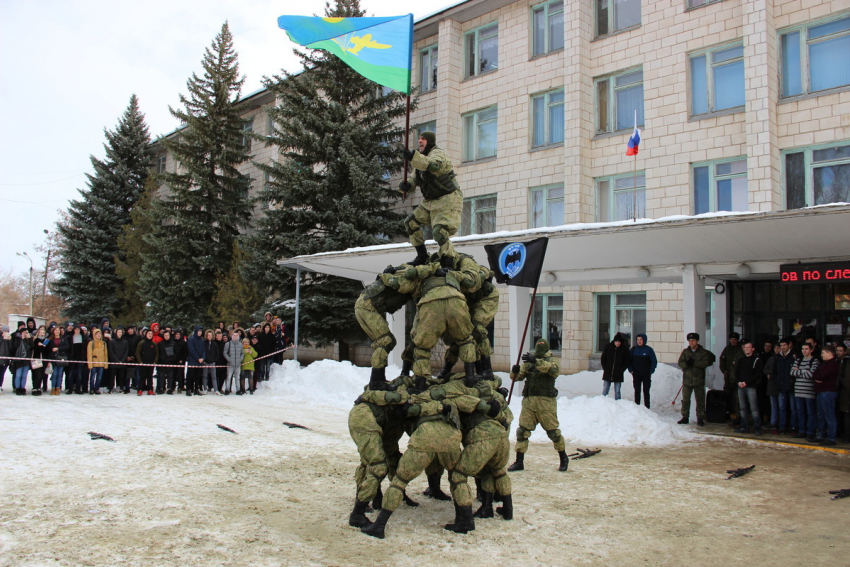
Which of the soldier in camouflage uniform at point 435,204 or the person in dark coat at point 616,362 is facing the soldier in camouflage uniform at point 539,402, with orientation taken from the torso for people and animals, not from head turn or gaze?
the person in dark coat

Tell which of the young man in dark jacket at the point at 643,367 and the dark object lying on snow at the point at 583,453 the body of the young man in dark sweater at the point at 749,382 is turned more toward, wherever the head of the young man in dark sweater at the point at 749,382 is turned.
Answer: the dark object lying on snow

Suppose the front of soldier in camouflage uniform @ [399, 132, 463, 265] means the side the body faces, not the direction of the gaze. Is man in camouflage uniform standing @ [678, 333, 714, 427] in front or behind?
behind

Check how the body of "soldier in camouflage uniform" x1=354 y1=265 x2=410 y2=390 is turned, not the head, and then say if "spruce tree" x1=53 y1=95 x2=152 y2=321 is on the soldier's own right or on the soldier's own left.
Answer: on the soldier's own left

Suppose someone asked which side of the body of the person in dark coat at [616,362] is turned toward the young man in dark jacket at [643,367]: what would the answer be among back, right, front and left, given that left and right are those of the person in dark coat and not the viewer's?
left

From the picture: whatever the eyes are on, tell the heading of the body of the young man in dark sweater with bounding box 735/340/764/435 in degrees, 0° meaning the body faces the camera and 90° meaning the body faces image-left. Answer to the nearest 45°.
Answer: approximately 45°
